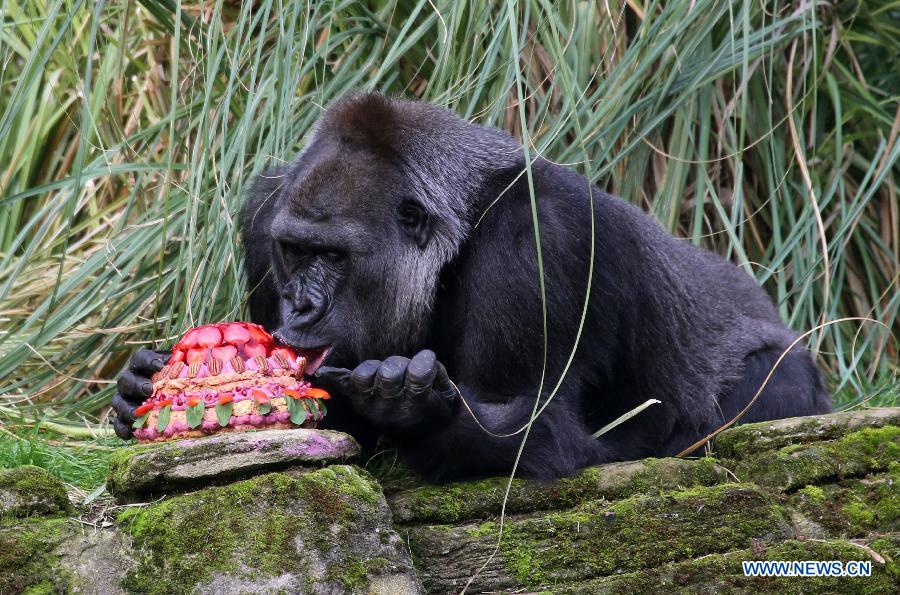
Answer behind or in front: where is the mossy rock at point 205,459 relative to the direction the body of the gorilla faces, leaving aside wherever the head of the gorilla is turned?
in front

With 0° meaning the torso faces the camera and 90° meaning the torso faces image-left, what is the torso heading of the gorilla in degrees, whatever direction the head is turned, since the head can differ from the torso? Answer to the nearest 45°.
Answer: approximately 45°

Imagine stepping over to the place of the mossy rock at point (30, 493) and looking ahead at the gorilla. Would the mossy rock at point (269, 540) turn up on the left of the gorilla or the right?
right

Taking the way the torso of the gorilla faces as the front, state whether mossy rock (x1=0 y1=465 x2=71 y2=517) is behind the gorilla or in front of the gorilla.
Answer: in front

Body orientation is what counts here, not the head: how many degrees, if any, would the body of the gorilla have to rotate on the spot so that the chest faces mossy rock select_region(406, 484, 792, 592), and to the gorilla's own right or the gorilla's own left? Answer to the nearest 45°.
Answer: approximately 90° to the gorilla's own left

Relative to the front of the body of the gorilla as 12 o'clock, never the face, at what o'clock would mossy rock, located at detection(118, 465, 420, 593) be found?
The mossy rock is roughly at 11 o'clock from the gorilla.
